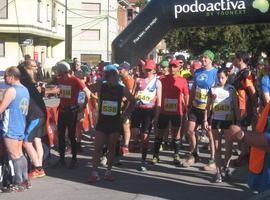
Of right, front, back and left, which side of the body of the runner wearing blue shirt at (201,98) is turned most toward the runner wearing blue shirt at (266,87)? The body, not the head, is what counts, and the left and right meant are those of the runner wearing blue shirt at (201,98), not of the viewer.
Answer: left

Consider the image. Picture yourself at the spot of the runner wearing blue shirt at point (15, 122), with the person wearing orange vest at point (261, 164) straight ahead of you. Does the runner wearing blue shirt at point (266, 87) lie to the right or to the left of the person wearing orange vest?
left

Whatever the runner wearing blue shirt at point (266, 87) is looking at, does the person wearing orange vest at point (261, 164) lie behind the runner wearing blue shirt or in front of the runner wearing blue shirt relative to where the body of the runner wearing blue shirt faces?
in front

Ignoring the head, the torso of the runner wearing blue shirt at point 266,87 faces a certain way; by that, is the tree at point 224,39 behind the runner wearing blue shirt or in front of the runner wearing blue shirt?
behind

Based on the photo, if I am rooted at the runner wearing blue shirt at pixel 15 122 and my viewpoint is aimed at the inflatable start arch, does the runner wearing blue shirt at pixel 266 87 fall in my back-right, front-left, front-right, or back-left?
front-right

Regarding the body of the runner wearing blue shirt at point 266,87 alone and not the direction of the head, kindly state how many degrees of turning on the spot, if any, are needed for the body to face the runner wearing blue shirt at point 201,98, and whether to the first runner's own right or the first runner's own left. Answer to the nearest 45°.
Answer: approximately 135° to the first runner's own right

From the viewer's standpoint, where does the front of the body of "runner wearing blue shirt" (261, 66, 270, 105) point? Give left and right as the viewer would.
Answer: facing the viewer

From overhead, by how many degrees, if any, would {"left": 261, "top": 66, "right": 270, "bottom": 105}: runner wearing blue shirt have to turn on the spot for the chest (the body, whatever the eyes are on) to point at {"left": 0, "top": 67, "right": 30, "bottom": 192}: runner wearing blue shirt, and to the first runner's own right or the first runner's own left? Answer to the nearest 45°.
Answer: approximately 90° to the first runner's own right

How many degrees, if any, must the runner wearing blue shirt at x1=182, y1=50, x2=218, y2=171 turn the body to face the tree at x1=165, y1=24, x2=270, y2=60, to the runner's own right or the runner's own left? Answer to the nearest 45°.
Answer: approximately 135° to the runner's own right

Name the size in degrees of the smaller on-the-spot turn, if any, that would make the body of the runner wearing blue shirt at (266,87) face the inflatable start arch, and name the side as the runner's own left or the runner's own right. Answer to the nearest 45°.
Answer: approximately 135° to the runner's own right

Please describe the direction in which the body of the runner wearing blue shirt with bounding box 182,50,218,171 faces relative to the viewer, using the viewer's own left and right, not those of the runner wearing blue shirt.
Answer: facing the viewer and to the left of the viewer

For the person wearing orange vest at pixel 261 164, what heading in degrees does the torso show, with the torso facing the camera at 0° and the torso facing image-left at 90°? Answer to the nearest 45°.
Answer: approximately 90°

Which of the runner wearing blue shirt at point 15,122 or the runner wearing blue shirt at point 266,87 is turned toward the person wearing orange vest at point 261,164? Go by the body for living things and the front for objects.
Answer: the runner wearing blue shirt at point 266,87

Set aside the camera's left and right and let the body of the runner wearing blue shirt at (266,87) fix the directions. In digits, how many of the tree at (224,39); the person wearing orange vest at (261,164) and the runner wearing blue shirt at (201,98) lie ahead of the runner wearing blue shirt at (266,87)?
1

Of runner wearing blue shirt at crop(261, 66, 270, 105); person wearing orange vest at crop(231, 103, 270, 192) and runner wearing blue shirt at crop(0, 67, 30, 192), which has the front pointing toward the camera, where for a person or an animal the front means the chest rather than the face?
runner wearing blue shirt at crop(261, 66, 270, 105)

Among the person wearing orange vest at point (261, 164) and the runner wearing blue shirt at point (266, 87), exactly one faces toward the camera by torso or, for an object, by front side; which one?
the runner wearing blue shirt
